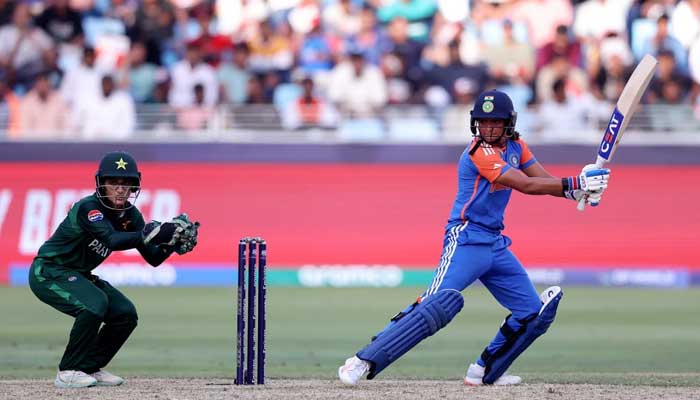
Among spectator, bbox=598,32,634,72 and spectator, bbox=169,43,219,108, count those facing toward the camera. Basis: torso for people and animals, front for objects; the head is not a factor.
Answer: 2

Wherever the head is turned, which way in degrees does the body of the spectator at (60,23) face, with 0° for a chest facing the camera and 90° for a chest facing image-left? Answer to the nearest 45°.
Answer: approximately 0°

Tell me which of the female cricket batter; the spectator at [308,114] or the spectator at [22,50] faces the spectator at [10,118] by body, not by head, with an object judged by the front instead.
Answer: the spectator at [22,50]

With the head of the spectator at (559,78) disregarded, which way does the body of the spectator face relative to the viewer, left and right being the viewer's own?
facing the viewer

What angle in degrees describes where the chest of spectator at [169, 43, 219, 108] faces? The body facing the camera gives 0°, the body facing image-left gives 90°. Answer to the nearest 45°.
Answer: approximately 0°

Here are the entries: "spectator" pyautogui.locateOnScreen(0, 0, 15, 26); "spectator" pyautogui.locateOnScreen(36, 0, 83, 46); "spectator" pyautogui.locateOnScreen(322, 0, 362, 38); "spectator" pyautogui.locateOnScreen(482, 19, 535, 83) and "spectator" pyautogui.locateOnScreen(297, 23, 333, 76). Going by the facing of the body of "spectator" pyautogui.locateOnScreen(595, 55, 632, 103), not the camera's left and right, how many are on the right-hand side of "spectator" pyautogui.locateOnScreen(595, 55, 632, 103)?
5

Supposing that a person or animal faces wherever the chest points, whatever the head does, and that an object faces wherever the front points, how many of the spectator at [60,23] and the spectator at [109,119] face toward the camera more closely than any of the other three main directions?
2

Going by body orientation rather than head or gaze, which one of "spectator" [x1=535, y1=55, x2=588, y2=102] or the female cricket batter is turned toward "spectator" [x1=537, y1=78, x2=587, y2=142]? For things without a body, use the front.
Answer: "spectator" [x1=535, y1=55, x2=588, y2=102]

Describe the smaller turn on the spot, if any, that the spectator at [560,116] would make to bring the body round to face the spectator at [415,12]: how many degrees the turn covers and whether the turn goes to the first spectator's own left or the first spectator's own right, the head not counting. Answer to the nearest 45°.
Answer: approximately 135° to the first spectator's own right

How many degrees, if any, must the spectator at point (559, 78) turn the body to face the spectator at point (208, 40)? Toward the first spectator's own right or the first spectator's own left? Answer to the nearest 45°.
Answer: approximately 90° to the first spectator's own right

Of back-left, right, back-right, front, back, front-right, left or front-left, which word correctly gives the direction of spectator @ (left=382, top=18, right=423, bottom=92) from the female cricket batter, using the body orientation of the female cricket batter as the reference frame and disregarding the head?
back-left

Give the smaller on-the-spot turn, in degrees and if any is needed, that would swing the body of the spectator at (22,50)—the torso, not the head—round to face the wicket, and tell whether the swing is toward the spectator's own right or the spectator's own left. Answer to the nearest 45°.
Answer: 0° — they already face it

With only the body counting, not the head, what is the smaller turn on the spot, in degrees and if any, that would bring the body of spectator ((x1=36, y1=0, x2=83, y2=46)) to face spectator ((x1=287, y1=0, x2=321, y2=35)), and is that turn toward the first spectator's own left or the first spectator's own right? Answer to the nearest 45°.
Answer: approximately 90° to the first spectator's own left

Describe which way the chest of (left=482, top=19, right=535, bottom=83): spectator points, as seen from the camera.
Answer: toward the camera

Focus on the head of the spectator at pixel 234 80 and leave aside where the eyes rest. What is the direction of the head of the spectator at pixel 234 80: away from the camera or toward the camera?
toward the camera

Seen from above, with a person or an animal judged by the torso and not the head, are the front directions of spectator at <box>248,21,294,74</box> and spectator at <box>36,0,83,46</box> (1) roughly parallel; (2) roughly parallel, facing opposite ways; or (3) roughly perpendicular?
roughly parallel

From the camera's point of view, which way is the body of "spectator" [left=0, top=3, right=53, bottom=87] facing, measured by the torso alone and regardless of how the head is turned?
toward the camera
